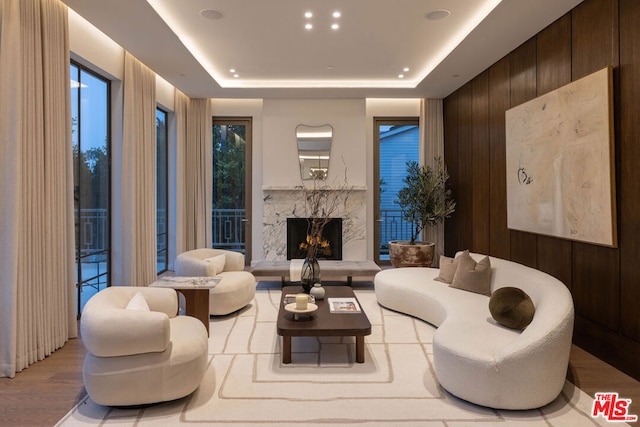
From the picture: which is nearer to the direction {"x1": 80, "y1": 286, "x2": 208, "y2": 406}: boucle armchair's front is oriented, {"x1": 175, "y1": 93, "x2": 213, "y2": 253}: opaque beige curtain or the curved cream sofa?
the curved cream sofa

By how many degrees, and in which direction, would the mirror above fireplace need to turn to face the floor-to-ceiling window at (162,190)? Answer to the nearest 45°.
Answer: approximately 90° to its right

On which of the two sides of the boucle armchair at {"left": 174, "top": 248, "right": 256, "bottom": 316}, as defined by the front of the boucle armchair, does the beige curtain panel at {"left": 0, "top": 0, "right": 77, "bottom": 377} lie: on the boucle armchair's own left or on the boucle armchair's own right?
on the boucle armchair's own right

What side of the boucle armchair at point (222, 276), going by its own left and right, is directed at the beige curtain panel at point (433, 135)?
left

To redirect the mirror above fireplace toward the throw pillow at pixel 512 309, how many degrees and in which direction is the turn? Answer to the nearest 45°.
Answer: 0° — it already faces it

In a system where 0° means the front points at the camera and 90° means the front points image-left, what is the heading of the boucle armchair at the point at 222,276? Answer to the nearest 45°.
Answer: approximately 315°

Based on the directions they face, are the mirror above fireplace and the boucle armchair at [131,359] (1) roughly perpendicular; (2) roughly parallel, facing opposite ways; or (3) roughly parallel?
roughly perpendicular

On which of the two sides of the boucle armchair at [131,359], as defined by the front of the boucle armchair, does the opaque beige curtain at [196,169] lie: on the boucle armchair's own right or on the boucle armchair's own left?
on the boucle armchair's own left

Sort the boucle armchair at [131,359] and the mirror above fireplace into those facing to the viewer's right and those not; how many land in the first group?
1

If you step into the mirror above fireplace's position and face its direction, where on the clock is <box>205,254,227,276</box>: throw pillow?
The throw pillow is roughly at 1 o'clock from the mirror above fireplace.

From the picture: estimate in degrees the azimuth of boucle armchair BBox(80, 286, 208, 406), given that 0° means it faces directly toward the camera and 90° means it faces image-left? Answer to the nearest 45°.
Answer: approximately 270°
